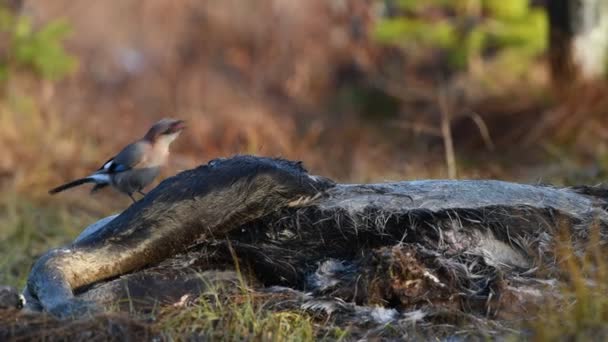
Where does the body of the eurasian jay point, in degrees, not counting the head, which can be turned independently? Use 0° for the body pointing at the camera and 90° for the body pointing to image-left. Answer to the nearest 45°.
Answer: approximately 270°

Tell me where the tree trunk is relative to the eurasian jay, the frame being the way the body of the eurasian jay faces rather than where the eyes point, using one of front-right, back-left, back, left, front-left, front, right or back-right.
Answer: front-left
